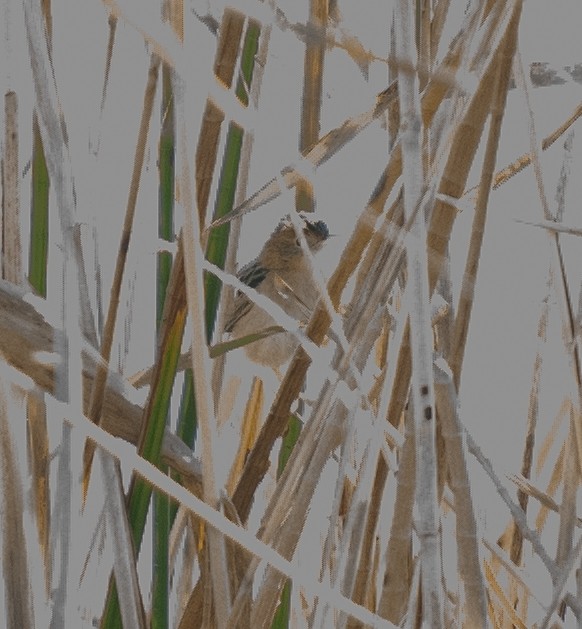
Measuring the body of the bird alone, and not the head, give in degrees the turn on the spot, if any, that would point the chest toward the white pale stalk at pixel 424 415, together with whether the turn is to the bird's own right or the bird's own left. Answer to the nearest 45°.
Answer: approximately 45° to the bird's own right

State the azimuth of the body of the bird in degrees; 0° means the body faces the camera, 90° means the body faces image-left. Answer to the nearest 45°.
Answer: approximately 315°
